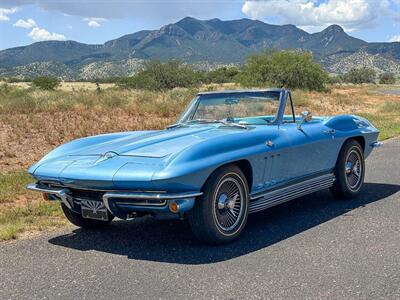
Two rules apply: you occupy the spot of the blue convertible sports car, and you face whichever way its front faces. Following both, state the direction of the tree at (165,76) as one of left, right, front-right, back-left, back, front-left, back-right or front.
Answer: back-right

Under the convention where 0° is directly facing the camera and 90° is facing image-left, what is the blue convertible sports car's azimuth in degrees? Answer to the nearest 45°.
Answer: approximately 45°

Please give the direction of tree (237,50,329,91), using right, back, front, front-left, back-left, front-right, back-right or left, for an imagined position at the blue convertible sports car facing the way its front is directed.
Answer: back-right
